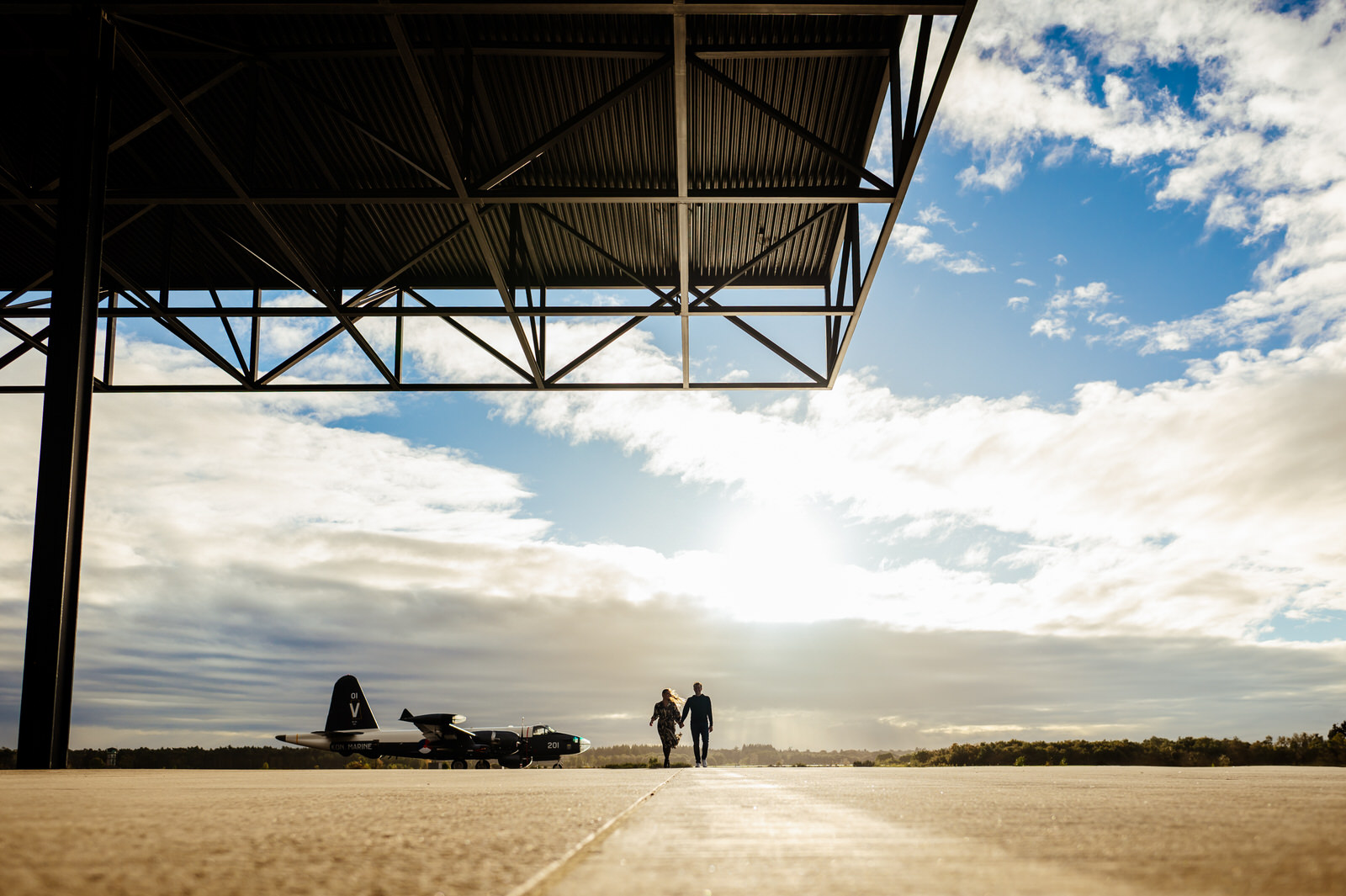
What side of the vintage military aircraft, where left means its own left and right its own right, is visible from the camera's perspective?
right

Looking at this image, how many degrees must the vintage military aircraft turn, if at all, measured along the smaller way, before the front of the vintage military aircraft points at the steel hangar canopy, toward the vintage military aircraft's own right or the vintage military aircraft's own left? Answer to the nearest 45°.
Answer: approximately 90° to the vintage military aircraft's own right
